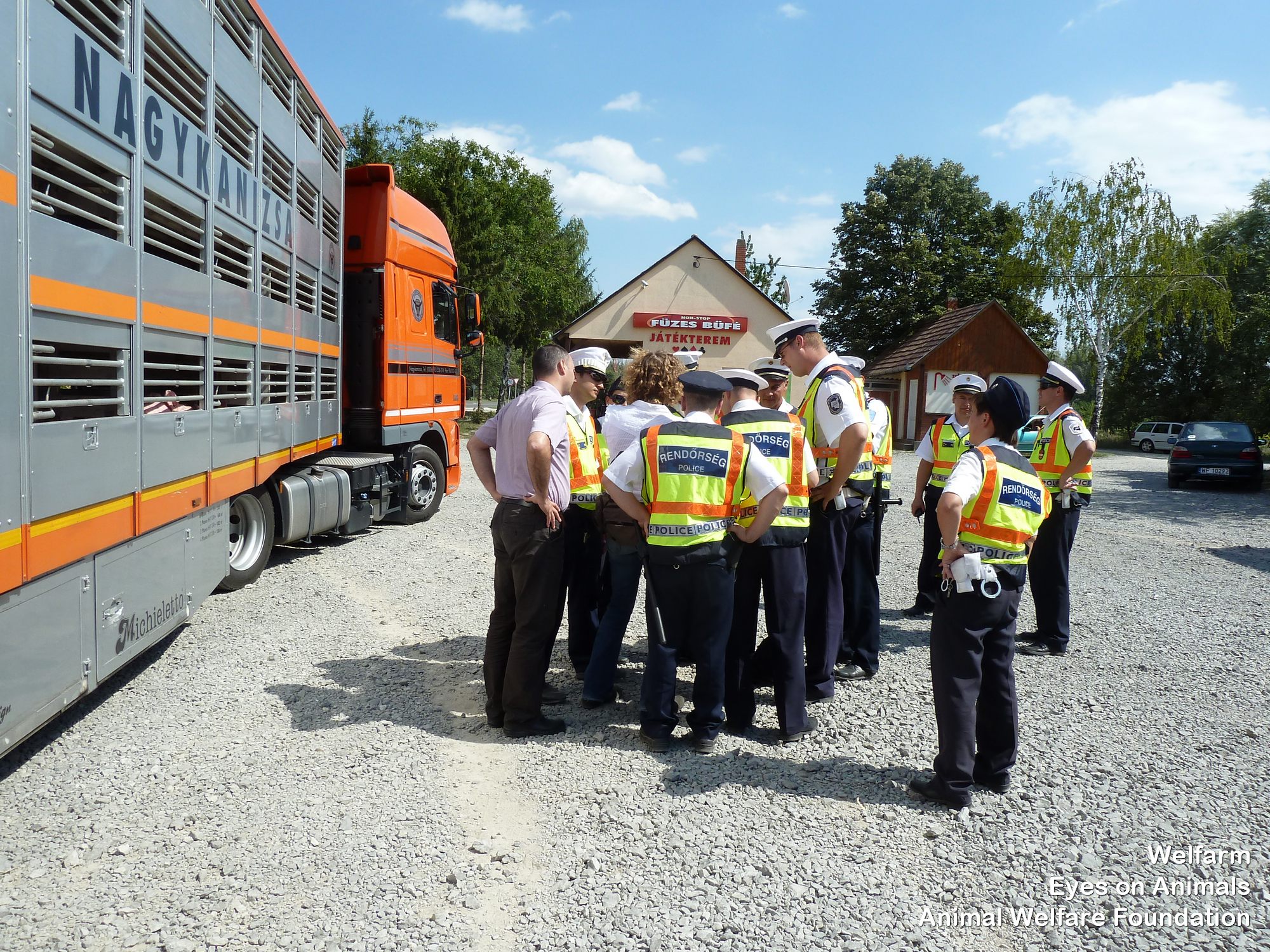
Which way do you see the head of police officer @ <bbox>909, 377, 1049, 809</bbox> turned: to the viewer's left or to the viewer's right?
to the viewer's left

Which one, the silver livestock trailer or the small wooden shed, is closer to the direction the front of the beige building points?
the silver livestock trailer

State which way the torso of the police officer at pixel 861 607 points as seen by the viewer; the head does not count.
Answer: to the viewer's left

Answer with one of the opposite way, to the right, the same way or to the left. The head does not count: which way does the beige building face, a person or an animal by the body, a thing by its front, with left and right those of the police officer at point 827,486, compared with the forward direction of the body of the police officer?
to the left

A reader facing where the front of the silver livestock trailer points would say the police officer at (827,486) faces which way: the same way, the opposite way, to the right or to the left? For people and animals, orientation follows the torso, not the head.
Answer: to the left

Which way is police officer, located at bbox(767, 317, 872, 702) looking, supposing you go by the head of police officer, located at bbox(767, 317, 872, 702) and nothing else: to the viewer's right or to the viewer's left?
to the viewer's left

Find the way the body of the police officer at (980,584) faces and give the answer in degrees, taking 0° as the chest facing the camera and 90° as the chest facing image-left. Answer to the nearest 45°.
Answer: approximately 135°

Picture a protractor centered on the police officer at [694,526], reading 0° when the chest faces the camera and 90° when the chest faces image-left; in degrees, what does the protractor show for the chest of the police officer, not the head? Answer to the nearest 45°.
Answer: approximately 180°
